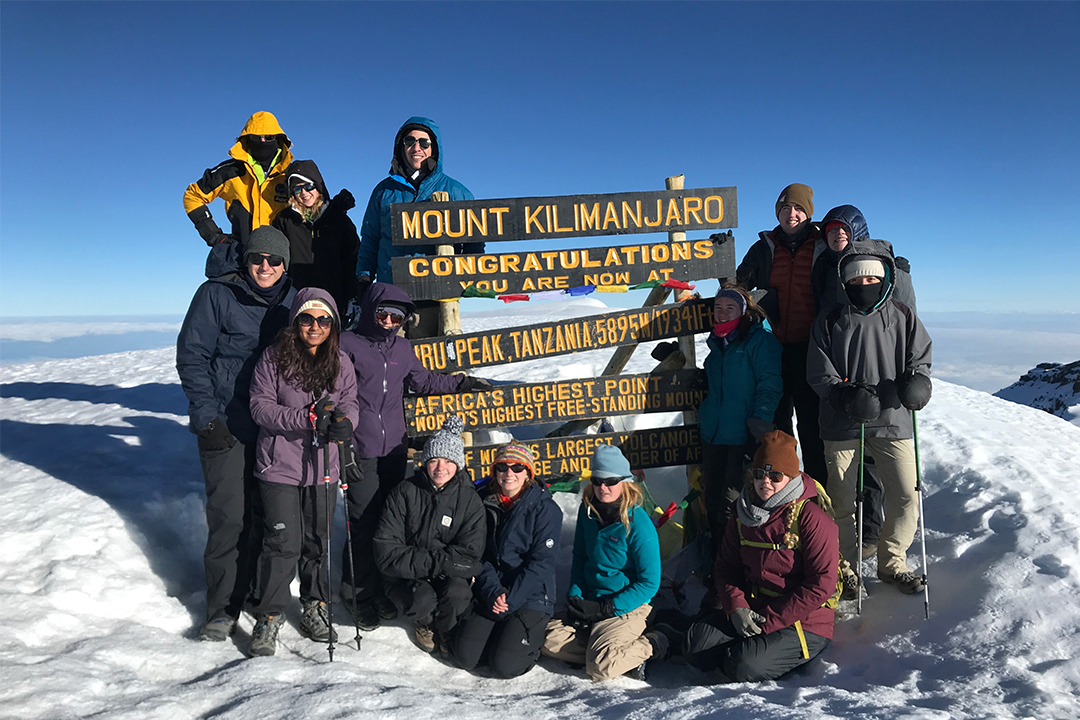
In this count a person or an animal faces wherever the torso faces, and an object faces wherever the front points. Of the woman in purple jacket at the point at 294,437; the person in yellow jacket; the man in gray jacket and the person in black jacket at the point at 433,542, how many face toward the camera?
4

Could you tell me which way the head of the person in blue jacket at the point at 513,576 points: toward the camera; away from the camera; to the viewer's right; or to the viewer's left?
toward the camera

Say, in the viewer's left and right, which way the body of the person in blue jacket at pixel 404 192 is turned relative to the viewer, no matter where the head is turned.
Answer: facing the viewer

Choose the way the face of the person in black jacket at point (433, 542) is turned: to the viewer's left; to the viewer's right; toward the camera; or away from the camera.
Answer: toward the camera

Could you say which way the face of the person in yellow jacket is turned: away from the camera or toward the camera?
toward the camera

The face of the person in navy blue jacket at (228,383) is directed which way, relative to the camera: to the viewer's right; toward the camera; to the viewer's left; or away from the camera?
toward the camera

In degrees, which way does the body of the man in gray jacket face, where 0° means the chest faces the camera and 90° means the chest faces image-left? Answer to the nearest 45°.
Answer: approximately 0°

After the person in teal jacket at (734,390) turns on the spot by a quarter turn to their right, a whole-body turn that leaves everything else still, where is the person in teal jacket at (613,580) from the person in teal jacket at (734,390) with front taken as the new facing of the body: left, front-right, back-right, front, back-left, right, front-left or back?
left

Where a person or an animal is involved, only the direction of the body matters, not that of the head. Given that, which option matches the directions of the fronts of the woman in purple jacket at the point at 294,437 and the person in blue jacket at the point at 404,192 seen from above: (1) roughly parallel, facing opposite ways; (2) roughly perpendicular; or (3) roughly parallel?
roughly parallel

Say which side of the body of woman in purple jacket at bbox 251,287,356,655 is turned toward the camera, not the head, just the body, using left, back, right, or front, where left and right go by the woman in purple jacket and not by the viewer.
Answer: front

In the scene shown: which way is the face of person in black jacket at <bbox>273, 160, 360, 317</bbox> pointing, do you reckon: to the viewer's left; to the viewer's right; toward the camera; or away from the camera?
toward the camera

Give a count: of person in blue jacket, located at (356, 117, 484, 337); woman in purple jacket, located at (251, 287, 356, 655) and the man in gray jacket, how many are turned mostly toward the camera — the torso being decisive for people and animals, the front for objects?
3

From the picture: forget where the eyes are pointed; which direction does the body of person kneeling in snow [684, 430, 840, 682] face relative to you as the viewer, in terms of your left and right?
facing the viewer and to the left of the viewer
